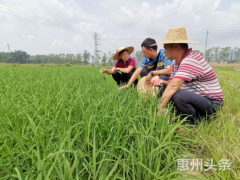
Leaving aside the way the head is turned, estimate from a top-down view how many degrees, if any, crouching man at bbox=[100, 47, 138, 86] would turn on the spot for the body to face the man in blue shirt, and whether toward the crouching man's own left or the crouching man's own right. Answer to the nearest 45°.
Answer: approximately 90° to the crouching man's own left

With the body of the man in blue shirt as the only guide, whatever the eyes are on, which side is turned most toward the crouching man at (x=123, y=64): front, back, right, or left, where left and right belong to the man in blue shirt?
right

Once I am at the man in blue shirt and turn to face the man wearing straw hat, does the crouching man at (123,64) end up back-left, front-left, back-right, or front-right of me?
back-right

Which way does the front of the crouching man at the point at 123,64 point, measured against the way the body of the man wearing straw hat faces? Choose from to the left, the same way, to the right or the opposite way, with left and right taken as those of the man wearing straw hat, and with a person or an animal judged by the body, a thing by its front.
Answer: to the left

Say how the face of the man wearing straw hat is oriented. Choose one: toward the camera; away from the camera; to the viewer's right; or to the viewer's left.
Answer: to the viewer's left

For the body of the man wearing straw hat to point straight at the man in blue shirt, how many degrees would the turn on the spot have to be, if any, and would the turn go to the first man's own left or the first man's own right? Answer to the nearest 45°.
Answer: approximately 45° to the first man's own right

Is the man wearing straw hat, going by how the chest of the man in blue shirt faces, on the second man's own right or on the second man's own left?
on the second man's own left

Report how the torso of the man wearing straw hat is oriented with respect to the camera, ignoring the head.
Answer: to the viewer's left

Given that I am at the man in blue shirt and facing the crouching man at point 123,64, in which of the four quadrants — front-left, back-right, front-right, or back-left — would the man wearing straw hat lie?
back-left
